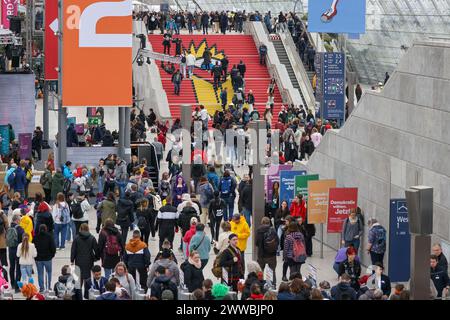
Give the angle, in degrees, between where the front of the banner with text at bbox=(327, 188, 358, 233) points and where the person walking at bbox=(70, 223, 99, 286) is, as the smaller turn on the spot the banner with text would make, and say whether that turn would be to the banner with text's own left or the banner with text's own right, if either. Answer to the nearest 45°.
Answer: approximately 45° to the banner with text's own right

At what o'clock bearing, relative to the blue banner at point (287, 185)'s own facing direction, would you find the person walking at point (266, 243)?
The person walking is roughly at 12 o'clock from the blue banner.

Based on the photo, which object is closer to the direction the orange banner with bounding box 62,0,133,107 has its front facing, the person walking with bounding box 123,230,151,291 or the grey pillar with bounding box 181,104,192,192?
the person walking
